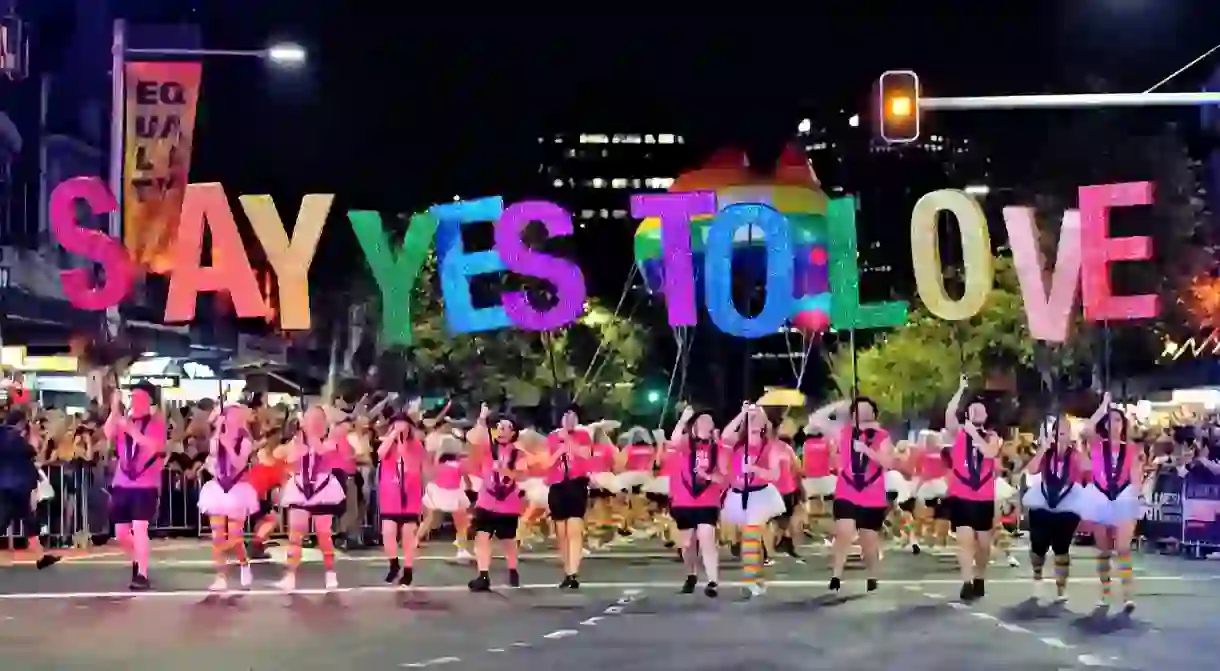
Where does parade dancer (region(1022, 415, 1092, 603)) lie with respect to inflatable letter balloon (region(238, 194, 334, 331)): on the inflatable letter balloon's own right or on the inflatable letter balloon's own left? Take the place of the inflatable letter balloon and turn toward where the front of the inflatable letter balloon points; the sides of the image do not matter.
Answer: on the inflatable letter balloon's own left

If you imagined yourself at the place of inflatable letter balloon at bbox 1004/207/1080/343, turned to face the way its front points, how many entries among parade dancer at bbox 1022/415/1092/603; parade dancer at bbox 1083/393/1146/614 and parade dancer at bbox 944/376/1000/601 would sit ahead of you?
3

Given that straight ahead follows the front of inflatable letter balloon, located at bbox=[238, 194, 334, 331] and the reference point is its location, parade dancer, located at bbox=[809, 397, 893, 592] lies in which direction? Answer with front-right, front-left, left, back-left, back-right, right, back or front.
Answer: front-left

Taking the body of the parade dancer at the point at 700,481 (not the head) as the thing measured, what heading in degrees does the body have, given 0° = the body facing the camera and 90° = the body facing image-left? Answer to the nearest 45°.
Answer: approximately 0°
